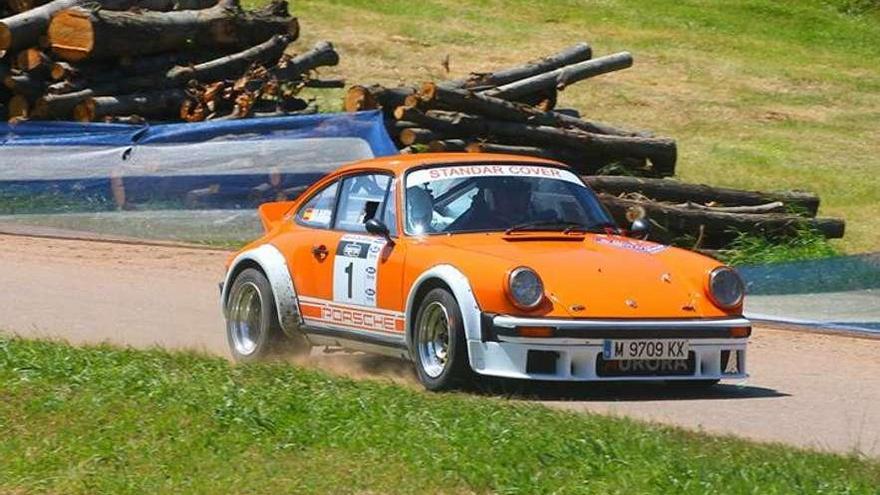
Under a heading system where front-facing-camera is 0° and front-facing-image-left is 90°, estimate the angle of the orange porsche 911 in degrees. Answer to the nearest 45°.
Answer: approximately 315°

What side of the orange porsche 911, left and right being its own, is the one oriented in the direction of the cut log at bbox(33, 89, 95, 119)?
back

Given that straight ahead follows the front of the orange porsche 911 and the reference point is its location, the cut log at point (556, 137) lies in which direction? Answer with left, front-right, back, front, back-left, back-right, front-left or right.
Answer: back-left

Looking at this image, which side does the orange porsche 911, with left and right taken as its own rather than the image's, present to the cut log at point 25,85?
back

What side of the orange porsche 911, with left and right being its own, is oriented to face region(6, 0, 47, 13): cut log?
back

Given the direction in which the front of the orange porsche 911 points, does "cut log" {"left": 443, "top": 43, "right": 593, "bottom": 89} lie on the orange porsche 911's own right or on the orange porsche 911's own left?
on the orange porsche 911's own left

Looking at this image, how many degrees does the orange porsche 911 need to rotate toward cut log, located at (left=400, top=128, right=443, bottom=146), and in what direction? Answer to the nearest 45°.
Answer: approximately 135° to its left

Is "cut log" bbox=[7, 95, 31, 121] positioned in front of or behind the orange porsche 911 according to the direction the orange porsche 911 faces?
behind

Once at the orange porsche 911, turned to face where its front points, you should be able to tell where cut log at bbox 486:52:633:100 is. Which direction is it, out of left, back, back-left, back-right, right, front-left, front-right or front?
back-left

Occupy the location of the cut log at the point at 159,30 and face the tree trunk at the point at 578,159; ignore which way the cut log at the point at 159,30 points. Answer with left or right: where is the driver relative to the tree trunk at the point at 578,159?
right

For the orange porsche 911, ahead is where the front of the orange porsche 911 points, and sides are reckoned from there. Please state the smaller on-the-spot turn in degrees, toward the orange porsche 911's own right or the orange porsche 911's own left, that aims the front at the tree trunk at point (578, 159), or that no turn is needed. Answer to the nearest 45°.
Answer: approximately 135° to the orange porsche 911's own left

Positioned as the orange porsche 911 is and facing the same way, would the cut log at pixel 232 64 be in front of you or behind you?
behind

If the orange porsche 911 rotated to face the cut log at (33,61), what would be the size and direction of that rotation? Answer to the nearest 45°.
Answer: approximately 180°
